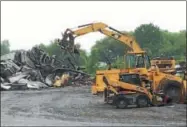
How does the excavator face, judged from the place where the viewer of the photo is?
facing to the left of the viewer

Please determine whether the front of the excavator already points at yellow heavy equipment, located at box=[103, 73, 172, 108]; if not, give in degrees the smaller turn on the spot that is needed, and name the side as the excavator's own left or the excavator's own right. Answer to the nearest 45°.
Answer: approximately 45° to the excavator's own left

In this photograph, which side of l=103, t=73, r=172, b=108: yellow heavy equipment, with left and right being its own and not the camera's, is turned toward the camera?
right
